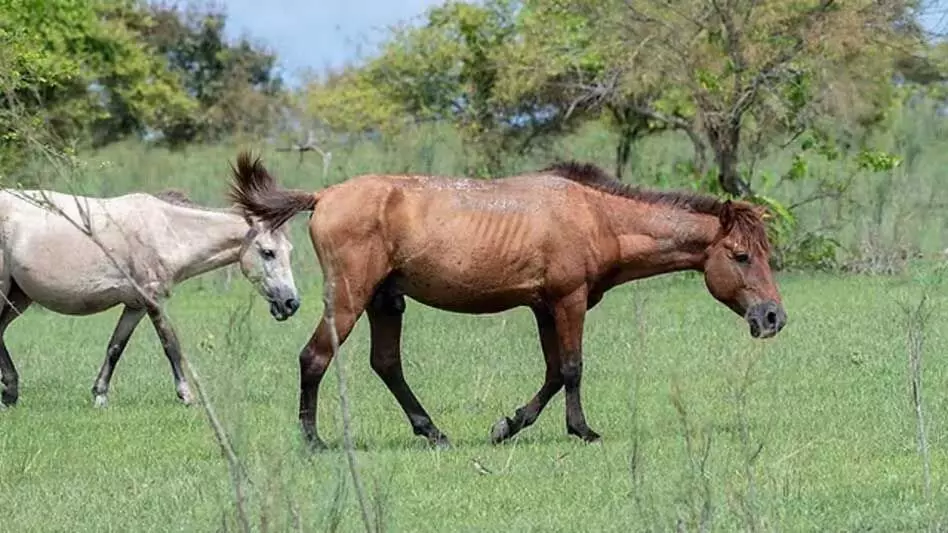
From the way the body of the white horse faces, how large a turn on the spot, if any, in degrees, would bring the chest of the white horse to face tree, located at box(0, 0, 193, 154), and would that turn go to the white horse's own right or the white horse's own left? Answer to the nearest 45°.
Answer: approximately 90° to the white horse's own left

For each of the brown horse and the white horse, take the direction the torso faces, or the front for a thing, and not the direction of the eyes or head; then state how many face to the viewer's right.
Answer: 2

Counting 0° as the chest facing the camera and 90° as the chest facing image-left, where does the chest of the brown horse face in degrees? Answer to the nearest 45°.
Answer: approximately 270°

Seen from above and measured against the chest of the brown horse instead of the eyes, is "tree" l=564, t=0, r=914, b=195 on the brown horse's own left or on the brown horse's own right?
on the brown horse's own left

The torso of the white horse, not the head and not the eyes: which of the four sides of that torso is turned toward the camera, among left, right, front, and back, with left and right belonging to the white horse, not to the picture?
right

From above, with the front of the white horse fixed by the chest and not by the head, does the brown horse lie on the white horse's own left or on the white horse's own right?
on the white horse's own right

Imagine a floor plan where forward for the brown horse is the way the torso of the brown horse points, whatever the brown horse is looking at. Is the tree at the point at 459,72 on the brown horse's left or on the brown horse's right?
on the brown horse's left

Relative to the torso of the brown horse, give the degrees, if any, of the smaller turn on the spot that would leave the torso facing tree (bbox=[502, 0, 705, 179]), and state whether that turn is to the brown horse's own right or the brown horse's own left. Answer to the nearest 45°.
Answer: approximately 90° to the brown horse's own left

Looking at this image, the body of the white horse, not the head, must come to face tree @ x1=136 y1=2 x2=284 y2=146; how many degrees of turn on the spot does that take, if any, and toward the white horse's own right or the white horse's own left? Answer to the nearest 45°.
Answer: approximately 90° to the white horse's own left
